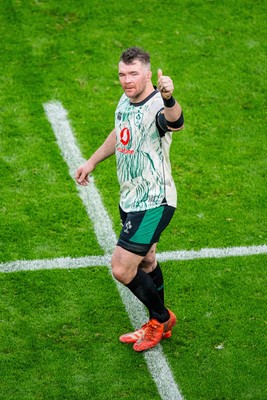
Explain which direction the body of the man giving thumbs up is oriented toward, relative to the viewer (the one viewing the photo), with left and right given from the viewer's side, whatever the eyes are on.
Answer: facing the viewer and to the left of the viewer
